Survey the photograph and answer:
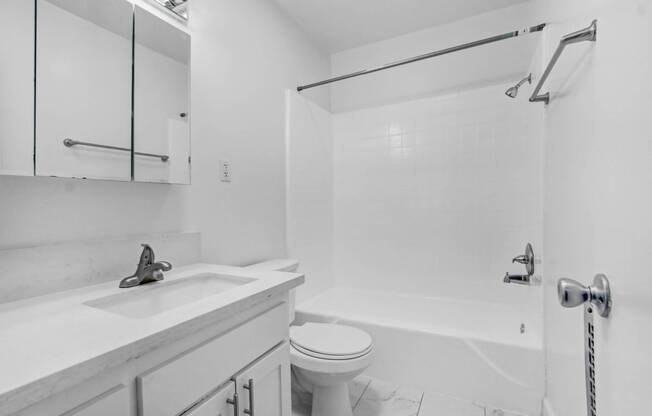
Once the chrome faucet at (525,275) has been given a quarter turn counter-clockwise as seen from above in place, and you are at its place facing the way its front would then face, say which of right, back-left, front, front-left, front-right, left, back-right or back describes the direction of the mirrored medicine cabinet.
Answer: front-right

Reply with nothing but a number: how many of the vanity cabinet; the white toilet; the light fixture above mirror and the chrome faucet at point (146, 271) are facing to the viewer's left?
0

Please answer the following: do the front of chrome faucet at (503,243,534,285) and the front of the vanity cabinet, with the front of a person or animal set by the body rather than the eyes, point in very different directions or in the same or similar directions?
very different directions

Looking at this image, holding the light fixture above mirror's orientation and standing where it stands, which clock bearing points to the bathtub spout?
The bathtub spout is roughly at 11 o'clock from the light fixture above mirror.

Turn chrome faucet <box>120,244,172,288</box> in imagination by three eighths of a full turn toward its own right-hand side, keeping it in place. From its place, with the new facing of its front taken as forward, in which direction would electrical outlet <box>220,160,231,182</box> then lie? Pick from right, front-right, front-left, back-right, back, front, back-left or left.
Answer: back-right

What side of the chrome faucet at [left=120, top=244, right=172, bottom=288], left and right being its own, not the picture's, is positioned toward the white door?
front

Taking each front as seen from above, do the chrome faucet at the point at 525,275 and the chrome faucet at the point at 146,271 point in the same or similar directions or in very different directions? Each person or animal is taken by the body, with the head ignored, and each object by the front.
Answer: very different directions

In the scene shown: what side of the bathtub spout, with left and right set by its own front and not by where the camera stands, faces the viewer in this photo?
left

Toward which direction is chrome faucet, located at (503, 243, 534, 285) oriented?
to the viewer's left

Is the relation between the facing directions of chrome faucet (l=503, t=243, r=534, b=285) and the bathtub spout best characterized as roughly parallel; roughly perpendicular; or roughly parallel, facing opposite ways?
roughly parallel

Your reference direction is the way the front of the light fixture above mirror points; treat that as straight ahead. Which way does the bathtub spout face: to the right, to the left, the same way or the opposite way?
the opposite way
